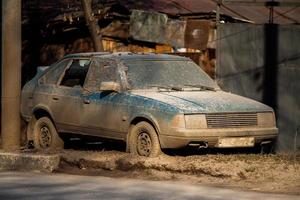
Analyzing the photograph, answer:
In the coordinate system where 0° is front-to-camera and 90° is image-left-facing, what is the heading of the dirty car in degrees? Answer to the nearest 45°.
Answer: approximately 315°

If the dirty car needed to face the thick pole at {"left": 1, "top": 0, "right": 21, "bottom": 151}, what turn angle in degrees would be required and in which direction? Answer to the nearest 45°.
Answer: approximately 135° to its right

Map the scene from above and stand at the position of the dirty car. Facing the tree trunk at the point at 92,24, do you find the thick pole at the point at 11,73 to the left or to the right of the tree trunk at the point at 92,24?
left

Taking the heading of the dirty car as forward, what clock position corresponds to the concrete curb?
The concrete curb is roughly at 4 o'clock from the dirty car.

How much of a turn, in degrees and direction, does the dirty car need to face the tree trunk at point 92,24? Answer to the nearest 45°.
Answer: approximately 135° to its left
